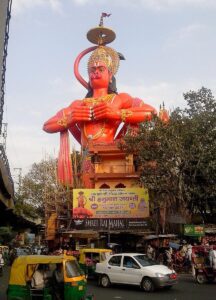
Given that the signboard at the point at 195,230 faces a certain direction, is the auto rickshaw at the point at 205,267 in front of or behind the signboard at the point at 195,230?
in front

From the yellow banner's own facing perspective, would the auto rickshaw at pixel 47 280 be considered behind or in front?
in front

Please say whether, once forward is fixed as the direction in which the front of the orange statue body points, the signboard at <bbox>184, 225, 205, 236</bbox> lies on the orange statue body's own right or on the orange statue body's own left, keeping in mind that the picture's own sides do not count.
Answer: on the orange statue body's own left

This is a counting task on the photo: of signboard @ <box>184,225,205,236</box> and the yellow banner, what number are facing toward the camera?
2

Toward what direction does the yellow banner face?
toward the camera

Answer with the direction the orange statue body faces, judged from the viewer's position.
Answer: facing the viewer and to the left of the viewer

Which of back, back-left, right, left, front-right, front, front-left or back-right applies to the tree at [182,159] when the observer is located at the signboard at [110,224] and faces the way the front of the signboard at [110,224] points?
front-left

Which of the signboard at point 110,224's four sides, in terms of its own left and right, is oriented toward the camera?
front

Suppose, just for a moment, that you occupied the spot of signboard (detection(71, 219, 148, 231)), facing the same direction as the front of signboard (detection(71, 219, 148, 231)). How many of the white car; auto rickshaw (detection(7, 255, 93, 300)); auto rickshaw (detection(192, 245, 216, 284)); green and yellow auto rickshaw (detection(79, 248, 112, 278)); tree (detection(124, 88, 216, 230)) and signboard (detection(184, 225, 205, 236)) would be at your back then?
0

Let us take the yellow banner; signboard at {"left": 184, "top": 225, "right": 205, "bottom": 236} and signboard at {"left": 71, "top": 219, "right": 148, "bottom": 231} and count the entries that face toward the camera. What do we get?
3

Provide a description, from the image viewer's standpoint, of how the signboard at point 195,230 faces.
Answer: facing the viewer
